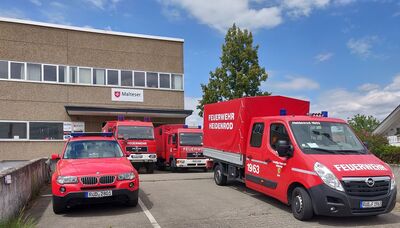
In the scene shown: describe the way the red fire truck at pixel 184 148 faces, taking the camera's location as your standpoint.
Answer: facing the viewer and to the right of the viewer

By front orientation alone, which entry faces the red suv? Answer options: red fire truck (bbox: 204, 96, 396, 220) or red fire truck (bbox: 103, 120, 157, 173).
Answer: red fire truck (bbox: 103, 120, 157, 173)

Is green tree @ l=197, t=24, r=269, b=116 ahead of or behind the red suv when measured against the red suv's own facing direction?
behind

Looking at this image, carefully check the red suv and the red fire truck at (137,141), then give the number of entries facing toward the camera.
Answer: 2

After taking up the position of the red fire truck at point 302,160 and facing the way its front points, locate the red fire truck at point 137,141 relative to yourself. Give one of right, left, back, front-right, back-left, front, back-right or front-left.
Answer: back

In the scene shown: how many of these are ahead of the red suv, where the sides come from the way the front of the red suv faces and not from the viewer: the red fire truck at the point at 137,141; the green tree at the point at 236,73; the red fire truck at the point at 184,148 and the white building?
0

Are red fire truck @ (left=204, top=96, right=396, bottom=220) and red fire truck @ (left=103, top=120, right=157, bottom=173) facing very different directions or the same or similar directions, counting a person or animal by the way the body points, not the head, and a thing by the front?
same or similar directions

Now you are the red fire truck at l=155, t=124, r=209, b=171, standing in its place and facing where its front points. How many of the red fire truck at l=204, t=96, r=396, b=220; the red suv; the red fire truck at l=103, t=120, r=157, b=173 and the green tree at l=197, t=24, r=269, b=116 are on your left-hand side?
1

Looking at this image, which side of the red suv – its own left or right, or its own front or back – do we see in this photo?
front

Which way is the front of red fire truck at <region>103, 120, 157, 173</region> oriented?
toward the camera

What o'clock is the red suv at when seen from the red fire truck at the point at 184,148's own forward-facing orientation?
The red suv is roughly at 2 o'clock from the red fire truck.

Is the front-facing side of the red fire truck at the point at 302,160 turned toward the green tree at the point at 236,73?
no

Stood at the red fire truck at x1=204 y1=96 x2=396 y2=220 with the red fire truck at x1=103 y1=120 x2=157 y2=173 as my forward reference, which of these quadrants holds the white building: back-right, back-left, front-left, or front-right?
front-right

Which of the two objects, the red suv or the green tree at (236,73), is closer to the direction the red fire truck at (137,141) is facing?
the red suv

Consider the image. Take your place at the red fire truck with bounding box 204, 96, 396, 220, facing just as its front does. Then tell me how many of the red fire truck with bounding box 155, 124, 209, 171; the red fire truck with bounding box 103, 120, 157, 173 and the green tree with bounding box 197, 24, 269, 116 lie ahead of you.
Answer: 0

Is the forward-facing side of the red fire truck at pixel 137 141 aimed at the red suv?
yes

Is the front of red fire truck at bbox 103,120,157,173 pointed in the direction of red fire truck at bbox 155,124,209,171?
no

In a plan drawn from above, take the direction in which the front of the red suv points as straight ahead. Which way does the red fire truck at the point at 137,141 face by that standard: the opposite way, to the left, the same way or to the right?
the same way
